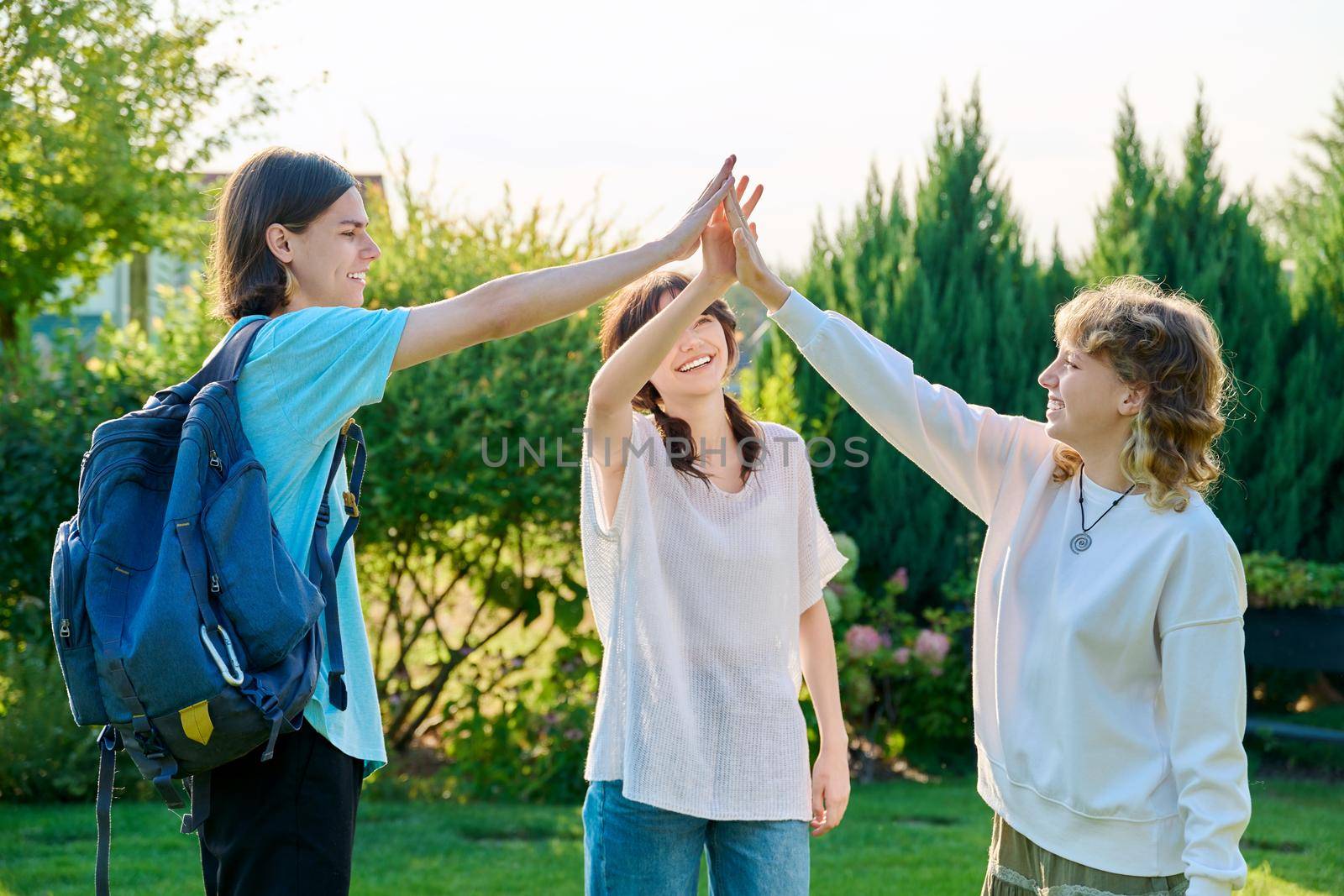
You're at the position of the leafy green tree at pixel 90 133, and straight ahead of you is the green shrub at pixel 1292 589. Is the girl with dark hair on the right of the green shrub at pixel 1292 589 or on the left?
right

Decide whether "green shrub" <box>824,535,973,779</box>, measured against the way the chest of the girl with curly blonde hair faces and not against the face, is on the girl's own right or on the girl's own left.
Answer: on the girl's own right

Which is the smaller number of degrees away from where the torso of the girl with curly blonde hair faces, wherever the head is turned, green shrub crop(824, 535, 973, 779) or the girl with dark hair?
the girl with dark hair

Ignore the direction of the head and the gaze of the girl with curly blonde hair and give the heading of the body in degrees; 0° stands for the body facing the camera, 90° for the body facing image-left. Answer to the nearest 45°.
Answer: approximately 45°

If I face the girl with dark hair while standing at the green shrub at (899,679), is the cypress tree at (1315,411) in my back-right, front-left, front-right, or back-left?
back-left

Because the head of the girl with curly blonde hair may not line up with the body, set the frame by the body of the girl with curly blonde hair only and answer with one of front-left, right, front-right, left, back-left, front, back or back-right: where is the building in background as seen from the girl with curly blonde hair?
right

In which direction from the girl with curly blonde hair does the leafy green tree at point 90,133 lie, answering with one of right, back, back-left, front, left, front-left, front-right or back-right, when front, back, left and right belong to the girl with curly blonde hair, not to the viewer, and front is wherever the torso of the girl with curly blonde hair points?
right

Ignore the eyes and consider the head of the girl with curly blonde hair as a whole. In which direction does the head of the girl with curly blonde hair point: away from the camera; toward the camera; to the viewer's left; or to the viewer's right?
to the viewer's left

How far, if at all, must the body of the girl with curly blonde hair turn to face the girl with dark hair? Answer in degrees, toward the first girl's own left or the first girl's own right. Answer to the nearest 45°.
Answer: approximately 45° to the first girl's own right
